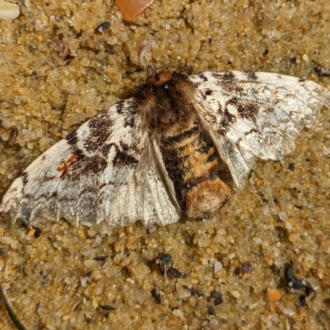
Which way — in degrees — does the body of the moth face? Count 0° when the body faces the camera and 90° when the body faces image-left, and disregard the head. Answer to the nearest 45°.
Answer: approximately 180°

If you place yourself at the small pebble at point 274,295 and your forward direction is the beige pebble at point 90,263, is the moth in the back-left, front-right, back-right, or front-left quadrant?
front-right

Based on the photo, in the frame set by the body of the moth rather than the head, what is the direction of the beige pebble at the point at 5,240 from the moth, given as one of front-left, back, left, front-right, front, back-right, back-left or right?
left

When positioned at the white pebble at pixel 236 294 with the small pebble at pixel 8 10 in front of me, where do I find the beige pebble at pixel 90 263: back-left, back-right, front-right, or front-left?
front-left
